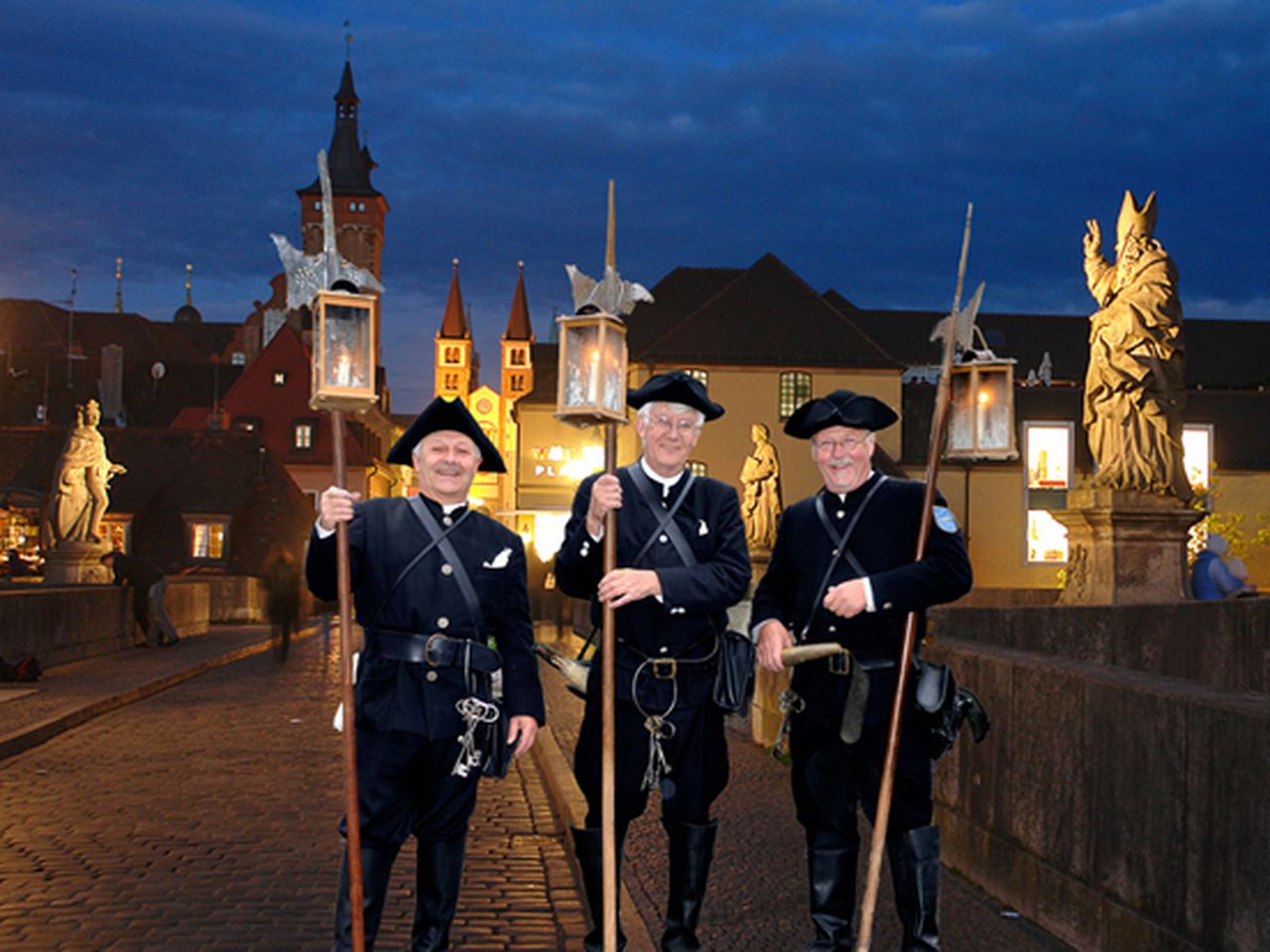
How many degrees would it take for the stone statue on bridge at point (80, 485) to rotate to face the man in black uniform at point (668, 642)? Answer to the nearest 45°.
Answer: approximately 45° to its right

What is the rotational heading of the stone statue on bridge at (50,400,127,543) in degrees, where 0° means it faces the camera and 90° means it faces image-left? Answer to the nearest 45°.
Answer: approximately 315°

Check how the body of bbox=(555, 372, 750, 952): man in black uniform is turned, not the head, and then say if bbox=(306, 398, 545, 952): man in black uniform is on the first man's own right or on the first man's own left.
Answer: on the first man's own right

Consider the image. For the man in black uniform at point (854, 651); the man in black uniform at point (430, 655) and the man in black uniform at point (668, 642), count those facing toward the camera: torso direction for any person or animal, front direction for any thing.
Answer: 3

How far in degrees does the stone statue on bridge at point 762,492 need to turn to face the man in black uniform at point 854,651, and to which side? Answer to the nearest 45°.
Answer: approximately 45° to its left

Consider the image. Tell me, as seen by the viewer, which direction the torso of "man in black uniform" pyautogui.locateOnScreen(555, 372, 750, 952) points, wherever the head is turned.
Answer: toward the camera

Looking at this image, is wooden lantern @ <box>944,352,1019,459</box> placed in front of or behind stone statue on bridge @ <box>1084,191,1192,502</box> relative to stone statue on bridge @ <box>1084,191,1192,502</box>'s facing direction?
in front

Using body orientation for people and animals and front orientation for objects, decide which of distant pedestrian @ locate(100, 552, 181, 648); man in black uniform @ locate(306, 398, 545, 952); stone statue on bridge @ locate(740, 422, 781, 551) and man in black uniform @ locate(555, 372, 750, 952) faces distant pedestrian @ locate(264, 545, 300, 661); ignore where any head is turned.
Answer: the stone statue on bridge

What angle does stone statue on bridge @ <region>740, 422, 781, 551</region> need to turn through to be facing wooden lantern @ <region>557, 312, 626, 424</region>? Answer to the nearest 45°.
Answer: approximately 45° to its left
